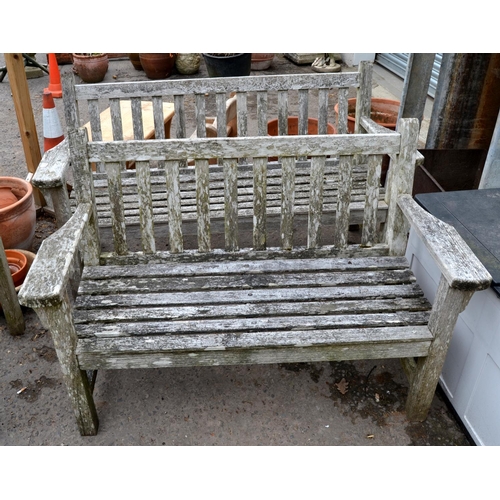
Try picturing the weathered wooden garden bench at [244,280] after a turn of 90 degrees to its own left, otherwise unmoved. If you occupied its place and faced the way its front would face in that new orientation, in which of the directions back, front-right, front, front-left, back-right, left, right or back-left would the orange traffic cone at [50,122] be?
back-left

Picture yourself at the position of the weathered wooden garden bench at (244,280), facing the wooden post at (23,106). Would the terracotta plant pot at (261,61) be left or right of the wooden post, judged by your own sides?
right

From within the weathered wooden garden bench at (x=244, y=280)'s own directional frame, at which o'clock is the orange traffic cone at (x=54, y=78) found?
The orange traffic cone is roughly at 5 o'clock from the weathered wooden garden bench.

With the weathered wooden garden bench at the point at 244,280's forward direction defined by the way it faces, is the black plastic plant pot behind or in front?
behind

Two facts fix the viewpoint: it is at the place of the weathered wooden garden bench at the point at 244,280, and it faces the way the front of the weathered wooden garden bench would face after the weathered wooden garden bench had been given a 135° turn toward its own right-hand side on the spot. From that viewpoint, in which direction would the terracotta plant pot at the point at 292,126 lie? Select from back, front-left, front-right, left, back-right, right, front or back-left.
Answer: front-right

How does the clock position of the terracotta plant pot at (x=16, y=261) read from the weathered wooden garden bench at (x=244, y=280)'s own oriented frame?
The terracotta plant pot is roughly at 4 o'clock from the weathered wooden garden bench.

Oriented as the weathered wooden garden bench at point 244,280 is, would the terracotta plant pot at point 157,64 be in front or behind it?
behind

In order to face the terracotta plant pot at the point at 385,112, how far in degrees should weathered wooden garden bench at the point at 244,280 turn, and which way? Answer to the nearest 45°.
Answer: approximately 135° to its left

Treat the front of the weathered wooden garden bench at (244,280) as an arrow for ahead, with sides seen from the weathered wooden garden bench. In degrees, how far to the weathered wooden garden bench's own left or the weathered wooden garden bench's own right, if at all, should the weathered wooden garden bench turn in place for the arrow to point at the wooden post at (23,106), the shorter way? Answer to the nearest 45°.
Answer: approximately 135° to the weathered wooden garden bench's own right

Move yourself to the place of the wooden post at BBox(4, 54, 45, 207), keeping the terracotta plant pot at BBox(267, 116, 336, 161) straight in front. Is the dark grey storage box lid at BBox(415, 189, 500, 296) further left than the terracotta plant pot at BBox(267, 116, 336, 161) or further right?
right

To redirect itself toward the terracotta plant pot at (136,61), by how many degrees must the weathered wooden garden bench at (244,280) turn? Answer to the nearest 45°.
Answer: approximately 180°

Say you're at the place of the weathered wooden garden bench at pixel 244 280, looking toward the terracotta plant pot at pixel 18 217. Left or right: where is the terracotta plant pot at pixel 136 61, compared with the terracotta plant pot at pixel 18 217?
right

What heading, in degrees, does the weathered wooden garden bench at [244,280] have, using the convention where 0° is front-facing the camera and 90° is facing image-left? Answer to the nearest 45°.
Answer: approximately 0°

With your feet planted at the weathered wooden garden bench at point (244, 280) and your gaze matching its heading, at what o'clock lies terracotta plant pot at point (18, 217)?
The terracotta plant pot is roughly at 4 o'clock from the weathered wooden garden bench.
